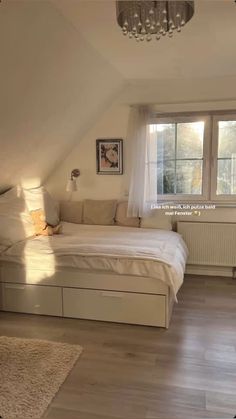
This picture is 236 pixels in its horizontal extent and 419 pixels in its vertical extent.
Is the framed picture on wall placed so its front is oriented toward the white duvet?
yes

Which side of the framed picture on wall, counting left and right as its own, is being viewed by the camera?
front

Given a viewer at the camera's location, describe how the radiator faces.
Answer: facing the viewer

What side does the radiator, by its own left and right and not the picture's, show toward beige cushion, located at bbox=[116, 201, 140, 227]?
right

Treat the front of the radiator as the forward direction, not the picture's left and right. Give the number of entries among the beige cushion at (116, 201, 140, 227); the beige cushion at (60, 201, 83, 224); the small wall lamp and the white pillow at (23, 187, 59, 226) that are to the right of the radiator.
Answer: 4

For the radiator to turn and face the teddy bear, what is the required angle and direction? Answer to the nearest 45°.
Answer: approximately 45° to its right

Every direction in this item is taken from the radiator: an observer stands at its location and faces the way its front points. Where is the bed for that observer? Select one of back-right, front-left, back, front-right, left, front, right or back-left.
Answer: front-right

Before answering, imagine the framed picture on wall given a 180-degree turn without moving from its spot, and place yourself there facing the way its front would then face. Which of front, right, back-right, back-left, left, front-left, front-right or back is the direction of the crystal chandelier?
back

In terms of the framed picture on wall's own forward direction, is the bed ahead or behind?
ahead

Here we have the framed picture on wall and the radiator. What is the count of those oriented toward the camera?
2
